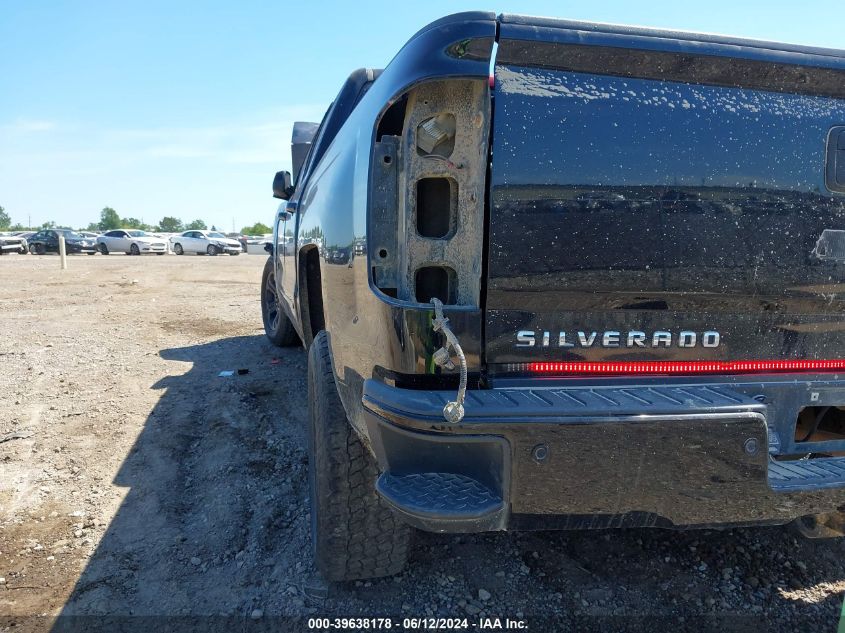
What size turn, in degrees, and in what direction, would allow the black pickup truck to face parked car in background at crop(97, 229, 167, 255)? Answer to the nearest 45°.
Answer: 0° — it already faces it

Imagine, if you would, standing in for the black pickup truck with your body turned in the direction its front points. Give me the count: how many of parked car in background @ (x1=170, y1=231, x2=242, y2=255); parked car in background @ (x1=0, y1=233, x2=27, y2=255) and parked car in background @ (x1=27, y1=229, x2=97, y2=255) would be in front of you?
3

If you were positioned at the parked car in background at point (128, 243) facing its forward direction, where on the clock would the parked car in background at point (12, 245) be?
the parked car in background at point (12, 245) is roughly at 5 o'clock from the parked car in background at point (128, 243).

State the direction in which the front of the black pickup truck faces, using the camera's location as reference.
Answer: facing away from the viewer and to the left of the viewer

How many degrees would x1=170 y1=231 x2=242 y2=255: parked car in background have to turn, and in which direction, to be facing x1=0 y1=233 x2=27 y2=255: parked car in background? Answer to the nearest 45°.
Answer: approximately 135° to its right

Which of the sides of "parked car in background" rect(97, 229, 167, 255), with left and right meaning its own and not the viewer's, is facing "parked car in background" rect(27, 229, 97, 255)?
back

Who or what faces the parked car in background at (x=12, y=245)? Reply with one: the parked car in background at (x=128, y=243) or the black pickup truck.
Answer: the black pickup truck

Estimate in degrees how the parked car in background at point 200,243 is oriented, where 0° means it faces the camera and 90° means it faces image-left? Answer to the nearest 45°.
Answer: approximately 315°

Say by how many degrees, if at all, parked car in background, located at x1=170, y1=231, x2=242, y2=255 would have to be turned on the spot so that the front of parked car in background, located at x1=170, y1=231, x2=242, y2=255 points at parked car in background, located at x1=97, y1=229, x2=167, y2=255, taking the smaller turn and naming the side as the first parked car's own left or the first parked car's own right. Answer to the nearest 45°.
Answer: approximately 135° to the first parked car's own right

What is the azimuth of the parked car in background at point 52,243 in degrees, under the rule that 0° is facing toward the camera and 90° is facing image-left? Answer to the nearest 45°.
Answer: approximately 315°
